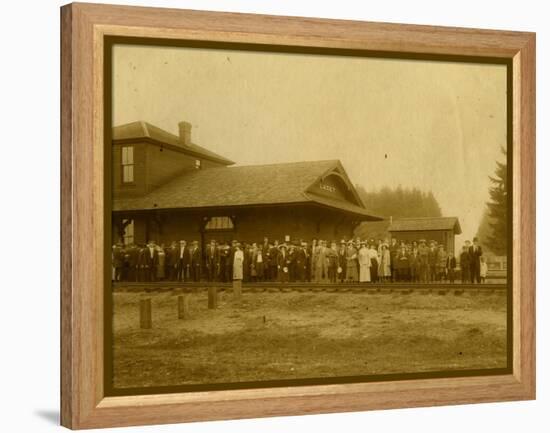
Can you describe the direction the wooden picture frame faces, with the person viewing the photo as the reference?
facing the viewer and to the right of the viewer
